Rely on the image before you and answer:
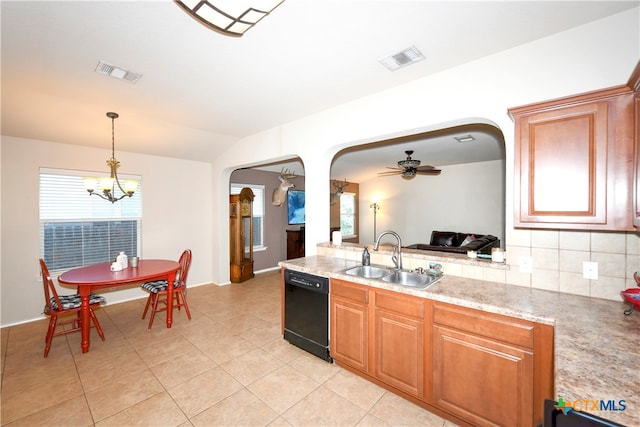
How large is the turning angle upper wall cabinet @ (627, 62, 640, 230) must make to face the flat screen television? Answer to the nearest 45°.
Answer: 0° — it already faces it

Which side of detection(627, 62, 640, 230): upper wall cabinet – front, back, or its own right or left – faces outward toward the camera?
left

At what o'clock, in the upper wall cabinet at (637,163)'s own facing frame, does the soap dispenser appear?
The soap dispenser is roughly at 12 o'clock from the upper wall cabinet.

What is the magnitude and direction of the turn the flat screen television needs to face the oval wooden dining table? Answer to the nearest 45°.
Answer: approximately 90° to its right

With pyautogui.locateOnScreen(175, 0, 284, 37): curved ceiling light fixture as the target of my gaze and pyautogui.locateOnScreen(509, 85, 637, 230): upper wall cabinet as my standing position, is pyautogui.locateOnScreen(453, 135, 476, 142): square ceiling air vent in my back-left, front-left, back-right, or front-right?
back-right

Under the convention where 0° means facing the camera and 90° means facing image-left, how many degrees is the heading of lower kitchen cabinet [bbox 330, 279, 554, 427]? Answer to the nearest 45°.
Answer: approximately 45°

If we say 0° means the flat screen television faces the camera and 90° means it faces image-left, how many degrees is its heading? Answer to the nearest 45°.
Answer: approximately 315°

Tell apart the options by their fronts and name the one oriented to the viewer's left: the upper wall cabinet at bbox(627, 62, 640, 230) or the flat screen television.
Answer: the upper wall cabinet

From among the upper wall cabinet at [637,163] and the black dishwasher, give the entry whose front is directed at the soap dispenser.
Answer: the upper wall cabinet

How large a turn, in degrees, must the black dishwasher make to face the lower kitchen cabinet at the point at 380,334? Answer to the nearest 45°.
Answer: approximately 90° to its left

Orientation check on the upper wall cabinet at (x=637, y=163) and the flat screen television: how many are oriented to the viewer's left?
1

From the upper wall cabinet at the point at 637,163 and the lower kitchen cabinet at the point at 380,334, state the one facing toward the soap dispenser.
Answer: the upper wall cabinet

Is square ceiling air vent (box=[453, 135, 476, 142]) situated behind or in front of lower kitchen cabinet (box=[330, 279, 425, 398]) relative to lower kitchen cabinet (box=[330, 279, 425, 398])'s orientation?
behind
